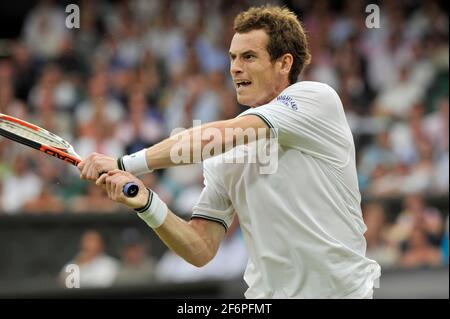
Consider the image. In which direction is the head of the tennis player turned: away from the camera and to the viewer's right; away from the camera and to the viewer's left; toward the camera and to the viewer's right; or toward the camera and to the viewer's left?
toward the camera and to the viewer's left

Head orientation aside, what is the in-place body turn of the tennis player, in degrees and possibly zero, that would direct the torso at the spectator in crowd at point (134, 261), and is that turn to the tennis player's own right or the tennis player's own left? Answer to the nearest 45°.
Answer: approximately 135° to the tennis player's own right

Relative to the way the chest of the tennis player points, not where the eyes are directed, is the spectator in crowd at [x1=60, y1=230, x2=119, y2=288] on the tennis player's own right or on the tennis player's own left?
on the tennis player's own right

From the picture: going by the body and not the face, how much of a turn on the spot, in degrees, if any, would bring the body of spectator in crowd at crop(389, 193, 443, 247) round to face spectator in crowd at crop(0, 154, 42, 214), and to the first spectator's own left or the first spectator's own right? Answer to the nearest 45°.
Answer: approximately 90° to the first spectator's own right

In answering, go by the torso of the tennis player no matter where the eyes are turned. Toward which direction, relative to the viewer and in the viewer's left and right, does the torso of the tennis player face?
facing the viewer and to the left of the viewer
